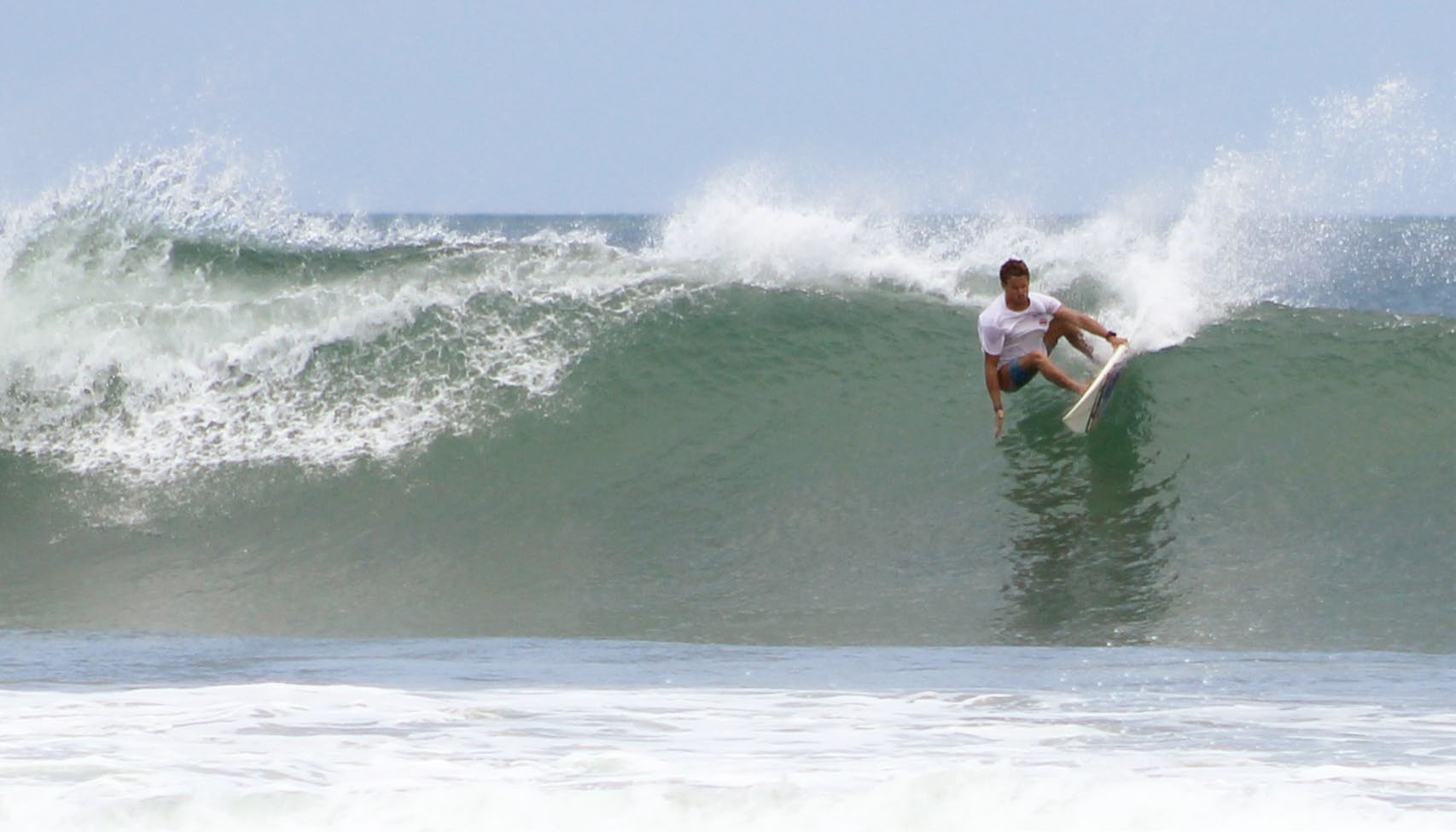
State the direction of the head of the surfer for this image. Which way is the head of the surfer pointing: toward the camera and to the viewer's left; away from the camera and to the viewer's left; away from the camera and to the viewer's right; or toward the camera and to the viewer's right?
toward the camera and to the viewer's right

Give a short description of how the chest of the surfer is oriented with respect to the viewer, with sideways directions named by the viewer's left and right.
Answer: facing the viewer and to the right of the viewer
